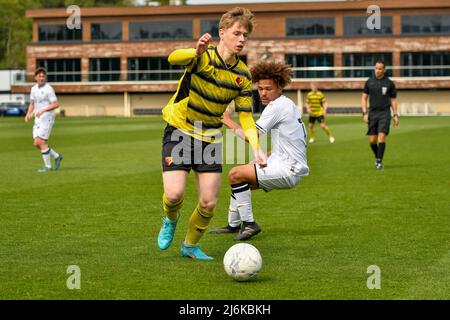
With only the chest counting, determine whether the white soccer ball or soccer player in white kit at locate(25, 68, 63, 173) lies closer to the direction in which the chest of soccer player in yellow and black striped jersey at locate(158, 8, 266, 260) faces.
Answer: the white soccer ball

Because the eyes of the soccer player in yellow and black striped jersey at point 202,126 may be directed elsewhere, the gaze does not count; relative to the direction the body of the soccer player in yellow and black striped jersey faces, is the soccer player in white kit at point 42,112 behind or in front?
behind

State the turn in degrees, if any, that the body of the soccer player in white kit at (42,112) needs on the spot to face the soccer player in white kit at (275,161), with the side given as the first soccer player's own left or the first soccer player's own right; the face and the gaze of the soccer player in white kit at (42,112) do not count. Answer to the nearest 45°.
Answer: approximately 45° to the first soccer player's own left

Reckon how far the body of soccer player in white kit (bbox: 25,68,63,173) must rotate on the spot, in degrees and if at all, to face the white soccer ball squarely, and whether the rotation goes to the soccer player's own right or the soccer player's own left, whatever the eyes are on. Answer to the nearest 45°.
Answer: approximately 45° to the soccer player's own left

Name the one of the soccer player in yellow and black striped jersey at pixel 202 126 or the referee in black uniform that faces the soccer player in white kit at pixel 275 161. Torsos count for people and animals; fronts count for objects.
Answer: the referee in black uniform

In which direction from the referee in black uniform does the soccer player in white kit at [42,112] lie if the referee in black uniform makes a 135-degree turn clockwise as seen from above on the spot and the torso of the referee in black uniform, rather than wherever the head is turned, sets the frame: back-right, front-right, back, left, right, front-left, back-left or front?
front-left

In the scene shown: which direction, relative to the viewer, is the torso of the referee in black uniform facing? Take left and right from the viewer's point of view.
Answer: facing the viewer

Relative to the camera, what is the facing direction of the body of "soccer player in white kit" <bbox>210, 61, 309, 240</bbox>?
to the viewer's left

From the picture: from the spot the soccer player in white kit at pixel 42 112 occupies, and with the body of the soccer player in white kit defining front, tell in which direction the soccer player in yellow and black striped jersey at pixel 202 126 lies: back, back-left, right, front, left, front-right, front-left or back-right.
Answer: front-left

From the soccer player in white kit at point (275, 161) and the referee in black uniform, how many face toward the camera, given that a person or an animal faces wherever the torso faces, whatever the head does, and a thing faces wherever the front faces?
1

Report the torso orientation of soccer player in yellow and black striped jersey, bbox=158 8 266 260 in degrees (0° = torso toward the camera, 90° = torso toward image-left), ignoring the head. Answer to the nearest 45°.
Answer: approximately 315°

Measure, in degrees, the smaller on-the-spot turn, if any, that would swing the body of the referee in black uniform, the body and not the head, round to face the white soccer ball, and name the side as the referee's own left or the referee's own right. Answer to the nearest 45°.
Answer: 0° — they already face it

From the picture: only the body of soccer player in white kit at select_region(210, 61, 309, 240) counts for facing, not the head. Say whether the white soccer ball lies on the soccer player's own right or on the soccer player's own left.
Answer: on the soccer player's own left

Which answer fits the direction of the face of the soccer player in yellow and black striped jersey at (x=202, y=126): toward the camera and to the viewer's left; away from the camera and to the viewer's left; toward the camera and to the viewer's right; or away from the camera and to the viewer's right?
toward the camera and to the viewer's right
